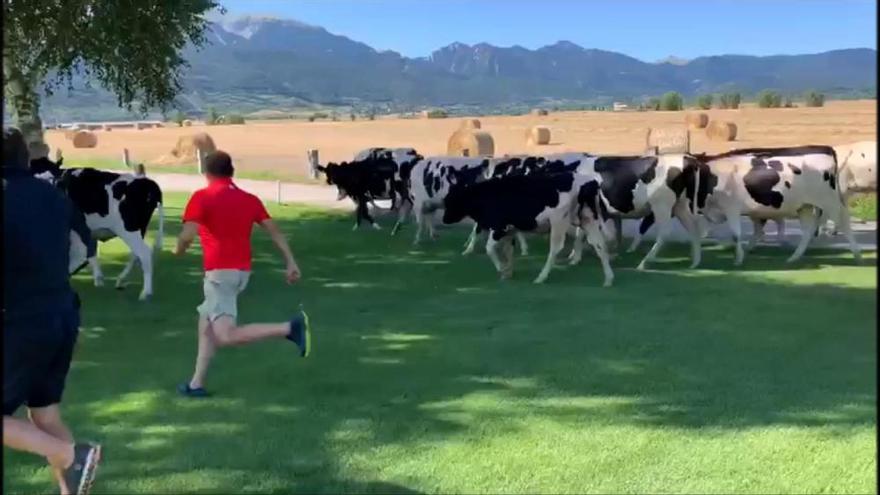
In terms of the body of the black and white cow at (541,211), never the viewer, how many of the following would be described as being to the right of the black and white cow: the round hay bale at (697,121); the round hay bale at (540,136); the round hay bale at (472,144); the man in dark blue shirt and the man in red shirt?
3

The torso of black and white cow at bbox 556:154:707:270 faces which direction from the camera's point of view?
to the viewer's left

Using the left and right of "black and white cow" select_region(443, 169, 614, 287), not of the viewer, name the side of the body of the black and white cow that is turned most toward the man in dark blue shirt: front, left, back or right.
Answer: left

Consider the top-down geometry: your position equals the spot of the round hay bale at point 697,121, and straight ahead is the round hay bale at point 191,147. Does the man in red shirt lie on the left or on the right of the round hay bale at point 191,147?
left

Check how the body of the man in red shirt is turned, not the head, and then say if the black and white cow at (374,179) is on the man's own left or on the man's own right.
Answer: on the man's own right

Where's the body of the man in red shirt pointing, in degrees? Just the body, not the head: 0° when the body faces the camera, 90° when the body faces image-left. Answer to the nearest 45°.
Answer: approximately 135°

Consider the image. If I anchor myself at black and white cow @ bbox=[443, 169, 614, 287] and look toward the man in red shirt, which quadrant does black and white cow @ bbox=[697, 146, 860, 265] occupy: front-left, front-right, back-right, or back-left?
back-left

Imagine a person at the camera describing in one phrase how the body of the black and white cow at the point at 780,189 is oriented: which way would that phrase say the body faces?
to the viewer's left

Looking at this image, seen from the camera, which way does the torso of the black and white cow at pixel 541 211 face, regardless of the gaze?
to the viewer's left
